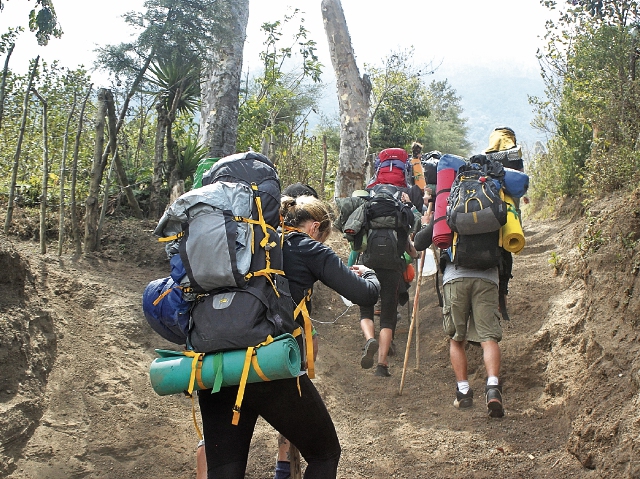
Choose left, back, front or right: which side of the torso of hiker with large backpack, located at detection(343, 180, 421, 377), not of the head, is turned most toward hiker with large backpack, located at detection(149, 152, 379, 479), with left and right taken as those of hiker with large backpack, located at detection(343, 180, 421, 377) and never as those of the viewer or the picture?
back

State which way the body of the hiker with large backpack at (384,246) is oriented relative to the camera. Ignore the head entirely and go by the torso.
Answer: away from the camera

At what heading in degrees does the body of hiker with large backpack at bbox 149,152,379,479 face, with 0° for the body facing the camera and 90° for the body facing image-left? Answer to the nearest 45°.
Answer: approximately 225°

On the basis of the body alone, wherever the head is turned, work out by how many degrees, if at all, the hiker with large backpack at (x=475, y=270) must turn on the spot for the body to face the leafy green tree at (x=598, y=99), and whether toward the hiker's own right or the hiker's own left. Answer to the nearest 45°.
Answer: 0° — they already face it

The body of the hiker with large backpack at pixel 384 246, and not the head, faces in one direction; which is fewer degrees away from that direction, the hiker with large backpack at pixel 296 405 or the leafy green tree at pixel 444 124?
the leafy green tree

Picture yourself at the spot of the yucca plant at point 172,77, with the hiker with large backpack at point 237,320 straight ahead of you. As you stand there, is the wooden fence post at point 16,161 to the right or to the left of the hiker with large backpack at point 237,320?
right

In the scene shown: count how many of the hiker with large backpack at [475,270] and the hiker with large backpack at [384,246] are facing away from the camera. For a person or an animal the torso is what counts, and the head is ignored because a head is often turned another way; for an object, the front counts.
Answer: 2

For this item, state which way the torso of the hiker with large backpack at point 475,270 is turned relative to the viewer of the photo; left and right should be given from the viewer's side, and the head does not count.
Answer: facing away from the viewer

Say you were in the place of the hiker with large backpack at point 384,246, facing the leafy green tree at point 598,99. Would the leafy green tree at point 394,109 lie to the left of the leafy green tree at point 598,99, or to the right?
left

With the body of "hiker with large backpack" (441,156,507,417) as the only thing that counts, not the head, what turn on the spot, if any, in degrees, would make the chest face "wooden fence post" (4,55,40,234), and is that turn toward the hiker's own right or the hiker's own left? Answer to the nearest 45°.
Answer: approximately 90° to the hiker's own left

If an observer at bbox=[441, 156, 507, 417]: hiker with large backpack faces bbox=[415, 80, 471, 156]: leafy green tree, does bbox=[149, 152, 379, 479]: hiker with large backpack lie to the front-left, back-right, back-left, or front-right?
back-left

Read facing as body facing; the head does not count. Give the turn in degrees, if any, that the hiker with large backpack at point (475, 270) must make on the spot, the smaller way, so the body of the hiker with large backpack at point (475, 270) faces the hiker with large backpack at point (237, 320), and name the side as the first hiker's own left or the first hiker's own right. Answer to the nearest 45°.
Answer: approximately 180°

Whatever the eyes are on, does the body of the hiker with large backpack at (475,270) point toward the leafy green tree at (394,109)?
yes
